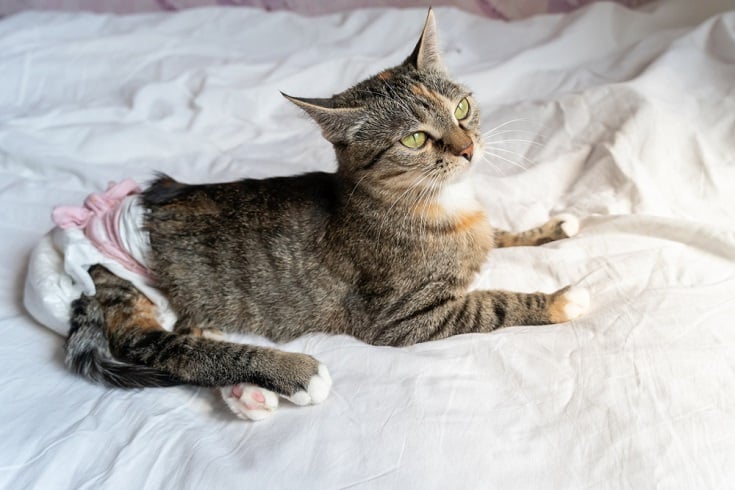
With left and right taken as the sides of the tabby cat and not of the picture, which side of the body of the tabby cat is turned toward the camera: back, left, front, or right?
right
